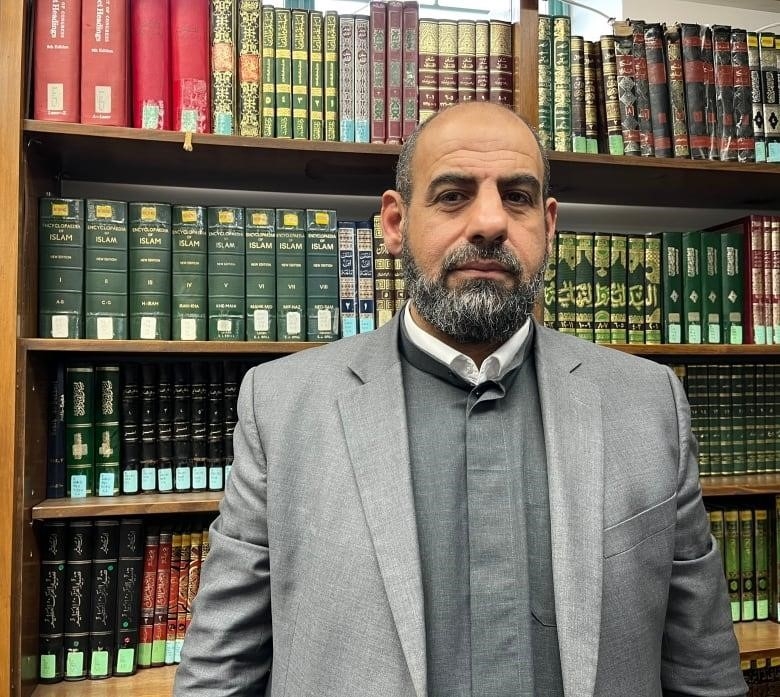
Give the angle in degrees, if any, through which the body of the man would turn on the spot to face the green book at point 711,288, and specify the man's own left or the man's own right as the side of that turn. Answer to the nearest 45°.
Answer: approximately 135° to the man's own left

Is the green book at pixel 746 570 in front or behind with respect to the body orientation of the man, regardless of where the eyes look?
behind

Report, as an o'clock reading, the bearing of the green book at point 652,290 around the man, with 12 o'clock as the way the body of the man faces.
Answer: The green book is roughly at 7 o'clock from the man.

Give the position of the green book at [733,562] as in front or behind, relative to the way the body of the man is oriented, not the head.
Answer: behind

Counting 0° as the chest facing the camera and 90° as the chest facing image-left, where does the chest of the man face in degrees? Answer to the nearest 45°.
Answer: approximately 0°

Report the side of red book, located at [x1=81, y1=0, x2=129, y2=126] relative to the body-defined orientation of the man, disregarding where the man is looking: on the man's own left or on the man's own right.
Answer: on the man's own right
